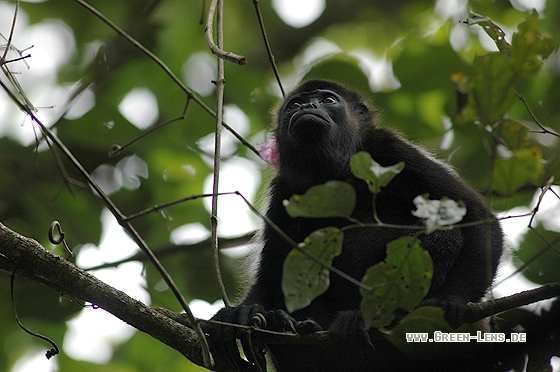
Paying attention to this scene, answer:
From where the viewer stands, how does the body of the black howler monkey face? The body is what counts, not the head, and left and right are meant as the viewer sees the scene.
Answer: facing the viewer and to the left of the viewer

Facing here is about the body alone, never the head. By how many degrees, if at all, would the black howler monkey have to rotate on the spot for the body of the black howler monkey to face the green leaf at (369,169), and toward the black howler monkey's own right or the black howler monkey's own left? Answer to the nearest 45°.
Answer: approximately 45° to the black howler monkey's own left

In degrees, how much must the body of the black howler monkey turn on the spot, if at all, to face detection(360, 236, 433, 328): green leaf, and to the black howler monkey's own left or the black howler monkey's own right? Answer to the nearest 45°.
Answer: approximately 45° to the black howler monkey's own left

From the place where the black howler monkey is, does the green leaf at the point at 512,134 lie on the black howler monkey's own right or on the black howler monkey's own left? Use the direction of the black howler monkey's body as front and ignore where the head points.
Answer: on the black howler monkey's own left

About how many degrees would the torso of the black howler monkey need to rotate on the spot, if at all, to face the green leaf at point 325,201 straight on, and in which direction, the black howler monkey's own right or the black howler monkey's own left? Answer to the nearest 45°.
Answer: approximately 45° to the black howler monkey's own left

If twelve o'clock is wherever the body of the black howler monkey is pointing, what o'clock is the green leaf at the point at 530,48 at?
The green leaf is roughly at 10 o'clock from the black howler monkey.

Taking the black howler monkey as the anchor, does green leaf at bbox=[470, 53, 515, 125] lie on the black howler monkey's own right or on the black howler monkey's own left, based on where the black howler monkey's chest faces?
on the black howler monkey's own left
